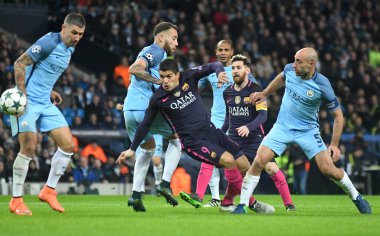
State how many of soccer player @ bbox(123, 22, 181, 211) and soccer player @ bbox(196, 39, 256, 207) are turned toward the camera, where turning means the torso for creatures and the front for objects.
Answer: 1

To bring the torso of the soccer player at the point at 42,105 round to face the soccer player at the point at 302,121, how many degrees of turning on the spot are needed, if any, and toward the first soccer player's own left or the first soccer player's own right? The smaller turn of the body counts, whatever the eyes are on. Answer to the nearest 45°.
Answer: approximately 45° to the first soccer player's own left

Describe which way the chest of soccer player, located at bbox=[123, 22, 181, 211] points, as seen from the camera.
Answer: to the viewer's right

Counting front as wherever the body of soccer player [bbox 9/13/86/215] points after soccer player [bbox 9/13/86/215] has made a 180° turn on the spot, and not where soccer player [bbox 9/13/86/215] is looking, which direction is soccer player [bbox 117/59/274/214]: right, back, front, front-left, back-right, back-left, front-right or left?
back-right

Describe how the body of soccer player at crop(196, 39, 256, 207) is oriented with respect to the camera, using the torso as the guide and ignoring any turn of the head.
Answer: toward the camera

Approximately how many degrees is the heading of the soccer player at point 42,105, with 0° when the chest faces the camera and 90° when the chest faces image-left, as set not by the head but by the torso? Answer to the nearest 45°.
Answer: approximately 315°

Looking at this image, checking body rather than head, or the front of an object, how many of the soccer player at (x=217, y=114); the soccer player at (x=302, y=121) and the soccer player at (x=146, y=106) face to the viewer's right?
1

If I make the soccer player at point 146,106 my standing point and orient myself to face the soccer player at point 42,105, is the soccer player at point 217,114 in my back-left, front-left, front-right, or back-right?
back-right

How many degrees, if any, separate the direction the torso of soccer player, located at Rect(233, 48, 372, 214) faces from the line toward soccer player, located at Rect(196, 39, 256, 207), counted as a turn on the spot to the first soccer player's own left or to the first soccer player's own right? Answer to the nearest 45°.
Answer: approximately 90° to the first soccer player's own right

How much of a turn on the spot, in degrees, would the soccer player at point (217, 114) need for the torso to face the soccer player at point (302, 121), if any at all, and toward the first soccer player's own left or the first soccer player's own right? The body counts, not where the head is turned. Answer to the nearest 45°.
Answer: approximately 45° to the first soccer player's own left

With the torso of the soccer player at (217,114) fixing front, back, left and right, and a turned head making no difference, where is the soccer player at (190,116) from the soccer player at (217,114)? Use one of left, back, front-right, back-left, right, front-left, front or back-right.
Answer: front

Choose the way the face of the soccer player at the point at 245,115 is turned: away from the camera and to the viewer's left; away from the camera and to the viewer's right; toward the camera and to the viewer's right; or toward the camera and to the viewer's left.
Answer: toward the camera and to the viewer's left
